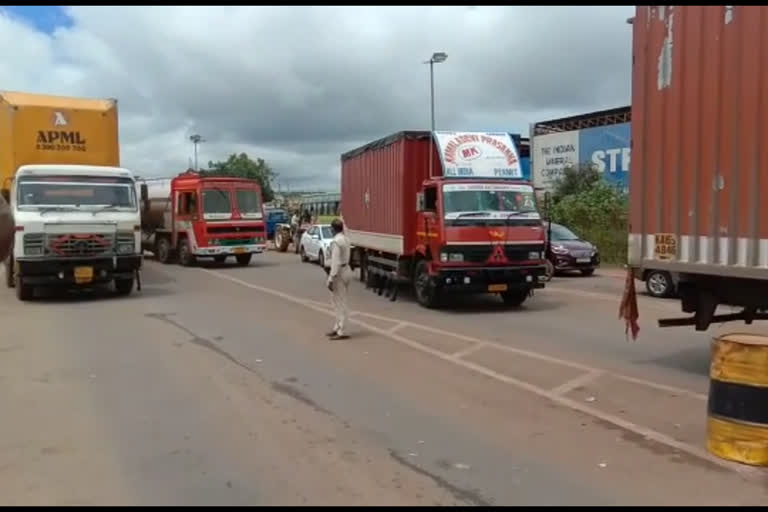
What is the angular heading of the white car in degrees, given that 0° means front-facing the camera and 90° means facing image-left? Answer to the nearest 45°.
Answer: approximately 315°

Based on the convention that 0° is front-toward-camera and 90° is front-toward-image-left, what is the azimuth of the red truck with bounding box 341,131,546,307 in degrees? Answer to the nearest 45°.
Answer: approximately 315°

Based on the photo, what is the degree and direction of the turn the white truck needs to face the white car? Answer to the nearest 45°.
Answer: approximately 135° to its left

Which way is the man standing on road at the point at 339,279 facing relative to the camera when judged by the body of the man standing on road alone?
to the viewer's left

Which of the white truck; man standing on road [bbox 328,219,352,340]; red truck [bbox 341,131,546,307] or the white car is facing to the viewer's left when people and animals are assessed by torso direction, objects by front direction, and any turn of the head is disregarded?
the man standing on road

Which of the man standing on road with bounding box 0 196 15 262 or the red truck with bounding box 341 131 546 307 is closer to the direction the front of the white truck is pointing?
the man standing on road

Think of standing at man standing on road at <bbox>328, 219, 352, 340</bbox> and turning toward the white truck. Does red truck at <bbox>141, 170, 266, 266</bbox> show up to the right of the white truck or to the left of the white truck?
right
